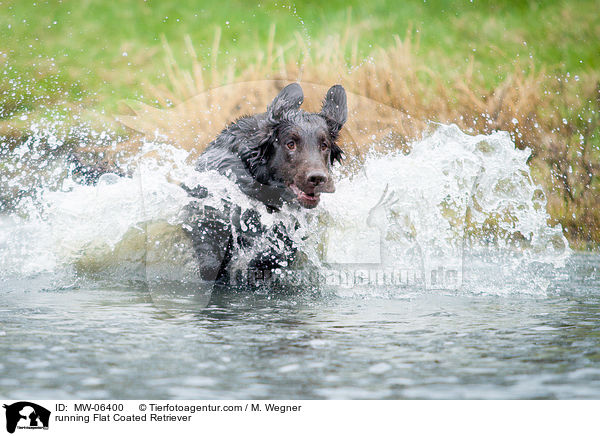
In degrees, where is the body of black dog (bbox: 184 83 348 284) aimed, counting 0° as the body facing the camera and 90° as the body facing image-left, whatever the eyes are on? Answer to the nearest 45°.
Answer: approximately 315°
